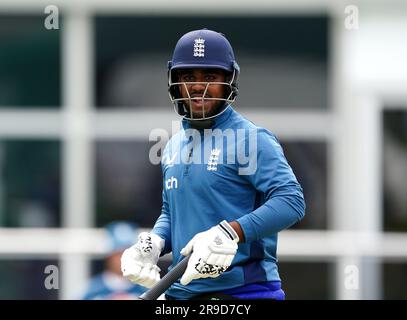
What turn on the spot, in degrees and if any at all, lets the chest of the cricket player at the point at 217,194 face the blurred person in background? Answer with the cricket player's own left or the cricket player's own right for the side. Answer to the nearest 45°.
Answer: approximately 135° to the cricket player's own right

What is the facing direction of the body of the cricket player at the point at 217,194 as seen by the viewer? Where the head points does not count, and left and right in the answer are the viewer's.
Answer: facing the viewer and to the left of the viewer
